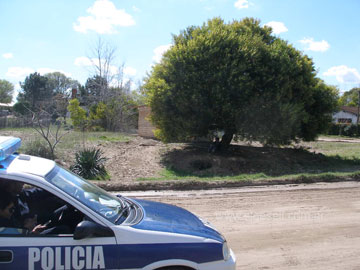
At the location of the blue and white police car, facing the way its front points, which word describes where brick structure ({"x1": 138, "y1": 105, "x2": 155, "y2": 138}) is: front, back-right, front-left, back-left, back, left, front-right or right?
left

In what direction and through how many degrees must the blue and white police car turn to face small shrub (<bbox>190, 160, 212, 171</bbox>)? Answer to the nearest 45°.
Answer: approximately 90° to its left

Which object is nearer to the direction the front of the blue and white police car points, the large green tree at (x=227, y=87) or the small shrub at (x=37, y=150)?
the large green tree

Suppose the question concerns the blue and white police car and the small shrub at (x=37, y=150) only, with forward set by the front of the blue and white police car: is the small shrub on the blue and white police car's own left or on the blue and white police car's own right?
on the blue and white police car's own left

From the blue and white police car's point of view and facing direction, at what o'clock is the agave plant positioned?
The agave plant is roughly at 9 o'clock from the blue and white police car.

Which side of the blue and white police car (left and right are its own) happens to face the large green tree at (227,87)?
left

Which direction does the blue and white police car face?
to the viewer's right
